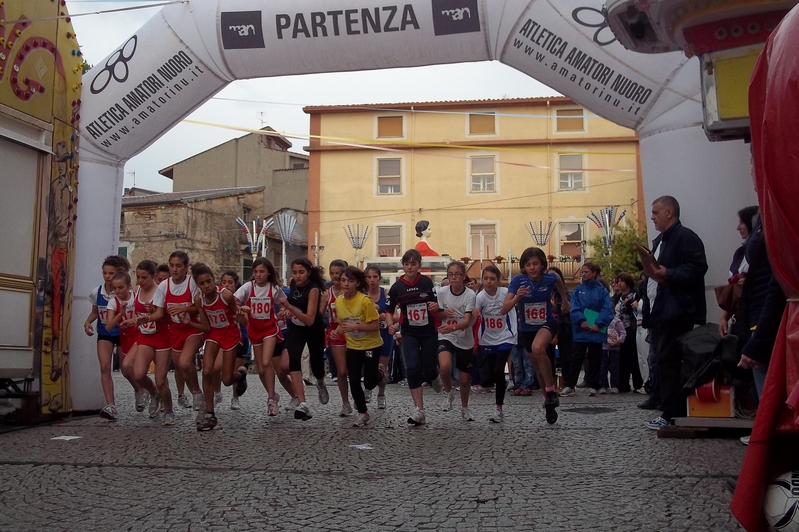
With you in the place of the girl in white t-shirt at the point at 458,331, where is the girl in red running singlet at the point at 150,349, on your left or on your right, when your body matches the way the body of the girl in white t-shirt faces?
on your right

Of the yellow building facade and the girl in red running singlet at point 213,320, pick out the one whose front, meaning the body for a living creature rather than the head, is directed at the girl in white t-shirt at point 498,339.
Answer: the yellow building facade

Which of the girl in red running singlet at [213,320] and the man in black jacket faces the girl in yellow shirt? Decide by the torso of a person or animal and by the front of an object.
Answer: the man in black jacket

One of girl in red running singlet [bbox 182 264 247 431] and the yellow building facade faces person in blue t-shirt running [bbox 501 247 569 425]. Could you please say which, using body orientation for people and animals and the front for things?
the yellow building facade

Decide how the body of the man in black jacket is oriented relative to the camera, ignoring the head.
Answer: to the viewer's left

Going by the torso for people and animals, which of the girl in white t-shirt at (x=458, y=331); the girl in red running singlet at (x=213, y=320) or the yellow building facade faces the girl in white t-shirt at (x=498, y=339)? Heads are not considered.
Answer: the yellow building facade

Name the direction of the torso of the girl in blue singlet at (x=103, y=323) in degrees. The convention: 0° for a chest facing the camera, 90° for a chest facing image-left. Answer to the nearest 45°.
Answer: approximately 0°

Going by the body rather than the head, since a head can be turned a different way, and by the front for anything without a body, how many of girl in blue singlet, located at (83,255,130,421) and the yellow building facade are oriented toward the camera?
2

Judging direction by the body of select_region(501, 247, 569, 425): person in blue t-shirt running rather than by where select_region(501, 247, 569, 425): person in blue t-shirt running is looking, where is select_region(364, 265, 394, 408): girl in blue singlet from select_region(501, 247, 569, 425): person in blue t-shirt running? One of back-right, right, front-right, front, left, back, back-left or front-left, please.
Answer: back-right
